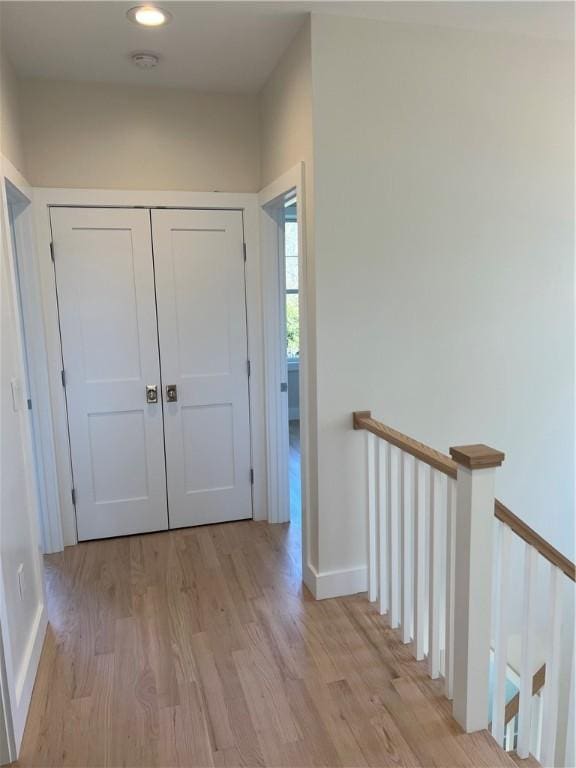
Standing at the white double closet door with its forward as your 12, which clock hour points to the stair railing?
The stair railing is roughly at 11 o'clock from the white double closet door.

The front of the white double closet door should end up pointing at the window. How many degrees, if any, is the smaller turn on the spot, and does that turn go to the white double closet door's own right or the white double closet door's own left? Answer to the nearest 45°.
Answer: approximately 135° to the white double closet door's own left

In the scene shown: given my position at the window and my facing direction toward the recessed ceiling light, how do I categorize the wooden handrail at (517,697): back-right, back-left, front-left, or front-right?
front-left

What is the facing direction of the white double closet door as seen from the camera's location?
facing the viewer

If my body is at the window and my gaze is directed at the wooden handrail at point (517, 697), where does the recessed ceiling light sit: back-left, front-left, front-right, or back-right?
front-right

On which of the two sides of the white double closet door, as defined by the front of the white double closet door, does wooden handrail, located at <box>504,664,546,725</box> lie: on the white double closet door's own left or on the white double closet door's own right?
on the white double closet door's own left
